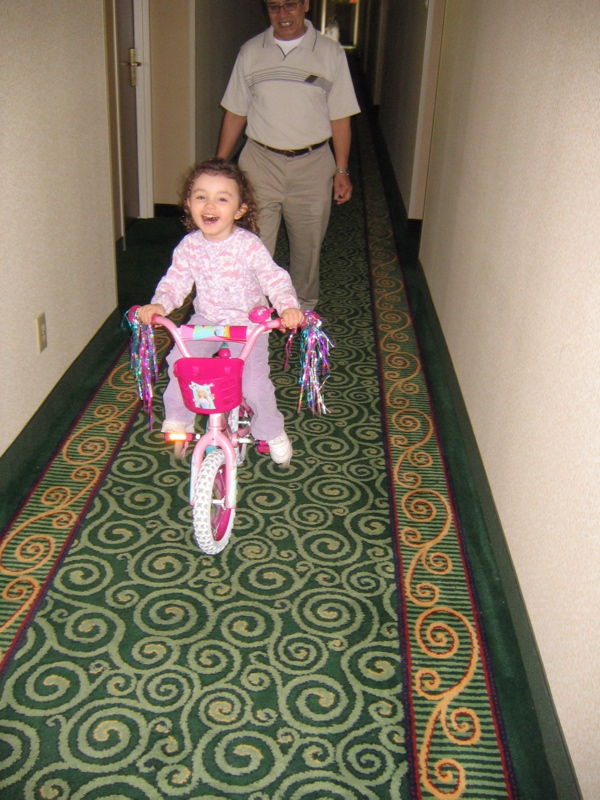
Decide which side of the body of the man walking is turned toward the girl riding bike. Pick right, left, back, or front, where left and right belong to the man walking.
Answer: front

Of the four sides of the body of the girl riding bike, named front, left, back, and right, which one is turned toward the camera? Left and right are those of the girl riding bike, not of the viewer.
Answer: front

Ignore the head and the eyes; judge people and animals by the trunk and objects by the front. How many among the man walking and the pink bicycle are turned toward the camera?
2

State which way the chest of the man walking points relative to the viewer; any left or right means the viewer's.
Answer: facing the viewer

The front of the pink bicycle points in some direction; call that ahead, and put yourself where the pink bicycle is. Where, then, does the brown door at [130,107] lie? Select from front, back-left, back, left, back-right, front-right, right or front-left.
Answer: back

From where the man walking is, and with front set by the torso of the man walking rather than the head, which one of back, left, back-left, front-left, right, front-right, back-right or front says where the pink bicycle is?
front

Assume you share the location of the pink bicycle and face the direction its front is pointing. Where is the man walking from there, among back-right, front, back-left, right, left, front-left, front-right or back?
back

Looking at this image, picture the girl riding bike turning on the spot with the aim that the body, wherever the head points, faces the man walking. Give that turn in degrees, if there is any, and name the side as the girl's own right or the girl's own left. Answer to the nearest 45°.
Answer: approximately 180°

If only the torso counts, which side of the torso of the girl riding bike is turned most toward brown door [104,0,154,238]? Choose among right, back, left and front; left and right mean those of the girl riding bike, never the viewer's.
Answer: back

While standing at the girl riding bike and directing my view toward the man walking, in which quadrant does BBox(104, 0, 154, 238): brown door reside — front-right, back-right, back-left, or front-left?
front-left
